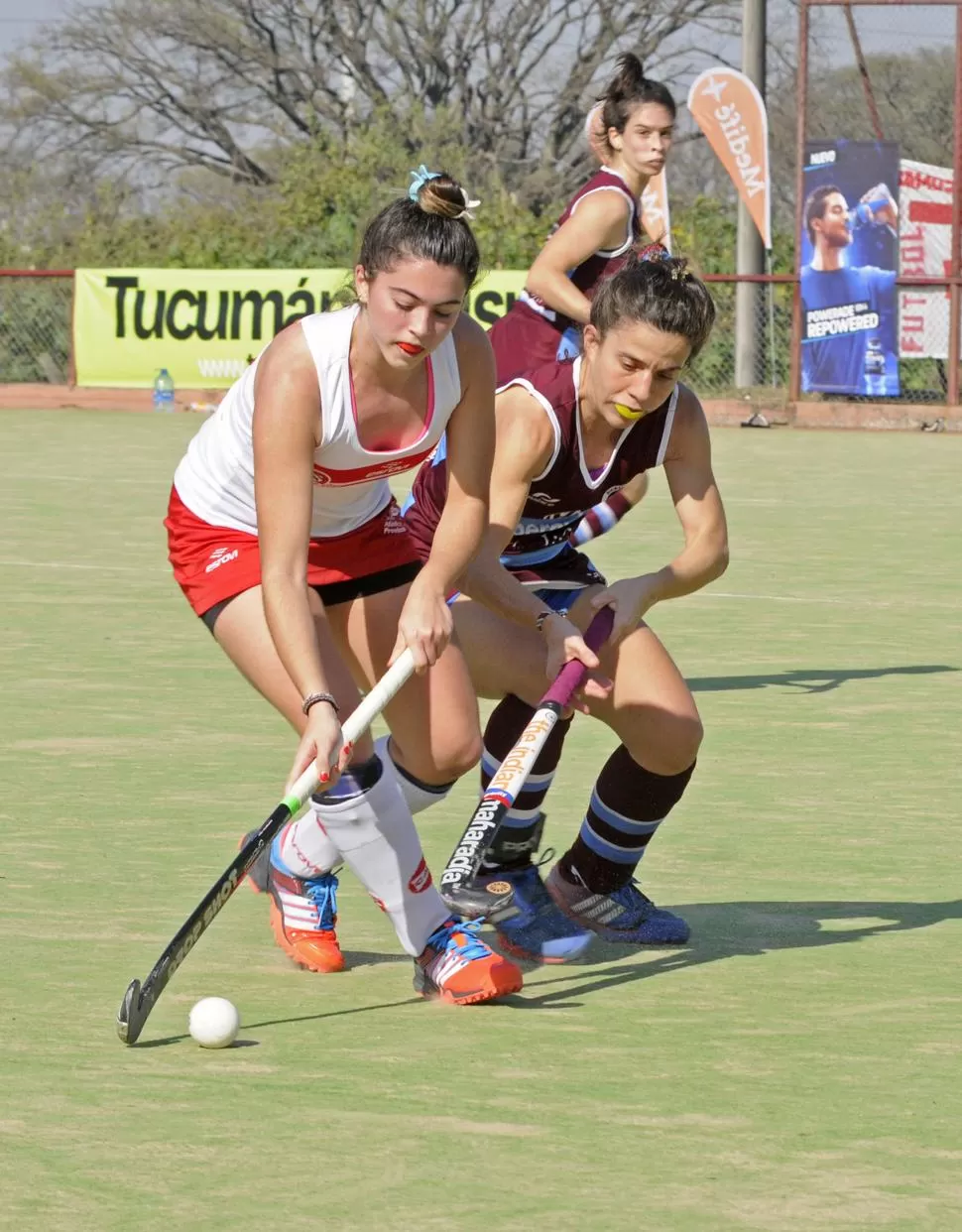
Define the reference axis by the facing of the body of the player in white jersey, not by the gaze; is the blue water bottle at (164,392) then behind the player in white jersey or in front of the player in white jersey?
behind

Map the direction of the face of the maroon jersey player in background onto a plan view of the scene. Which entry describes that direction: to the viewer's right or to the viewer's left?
to the viewer's right

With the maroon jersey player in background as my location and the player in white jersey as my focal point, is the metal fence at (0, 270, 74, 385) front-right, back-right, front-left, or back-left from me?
back-right

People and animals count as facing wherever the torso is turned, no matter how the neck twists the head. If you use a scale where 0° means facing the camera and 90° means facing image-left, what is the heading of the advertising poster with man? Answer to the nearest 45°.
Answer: approximately 0°

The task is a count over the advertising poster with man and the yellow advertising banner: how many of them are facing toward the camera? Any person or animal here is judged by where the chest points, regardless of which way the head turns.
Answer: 2

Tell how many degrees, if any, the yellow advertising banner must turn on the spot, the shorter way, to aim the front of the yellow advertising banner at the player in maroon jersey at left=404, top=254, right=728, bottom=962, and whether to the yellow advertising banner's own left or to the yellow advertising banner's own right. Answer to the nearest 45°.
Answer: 0° — it already faces them

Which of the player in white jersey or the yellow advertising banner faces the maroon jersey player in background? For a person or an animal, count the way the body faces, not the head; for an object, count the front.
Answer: the yellow advertising banner

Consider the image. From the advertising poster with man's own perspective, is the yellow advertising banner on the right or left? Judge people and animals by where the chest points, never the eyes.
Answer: on its right
